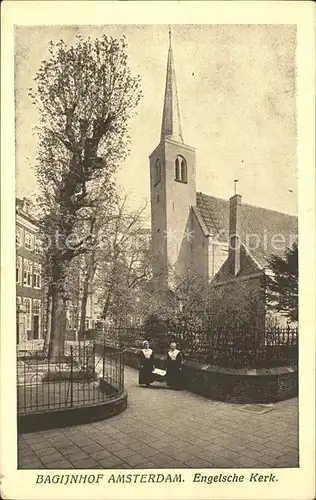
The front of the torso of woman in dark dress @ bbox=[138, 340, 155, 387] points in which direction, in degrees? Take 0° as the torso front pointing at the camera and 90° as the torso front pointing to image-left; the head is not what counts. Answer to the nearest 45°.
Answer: approximately 0°
